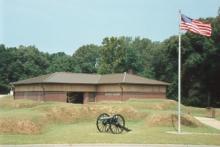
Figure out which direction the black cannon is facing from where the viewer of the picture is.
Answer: facing the viewer and to the left of the viewer
